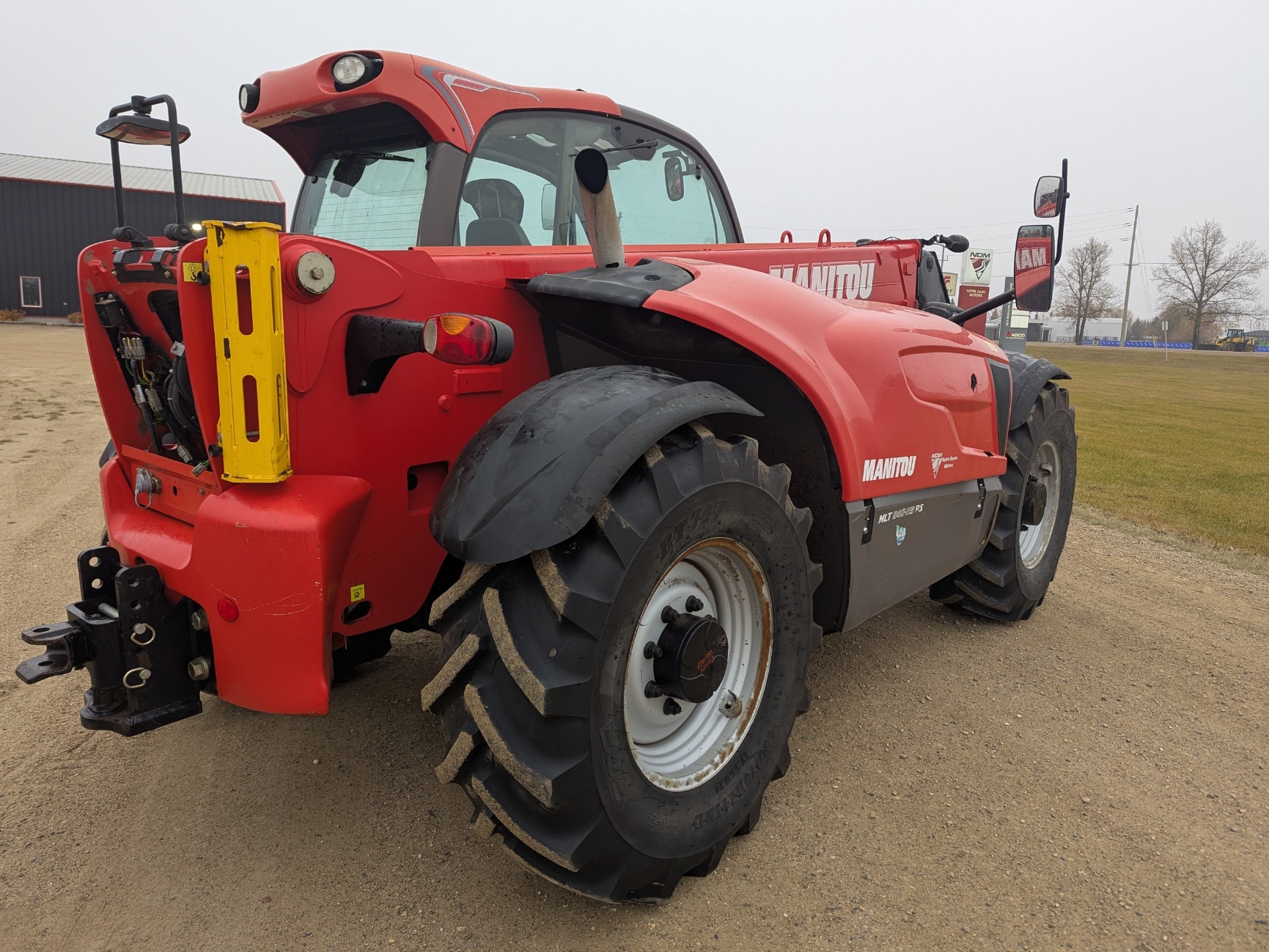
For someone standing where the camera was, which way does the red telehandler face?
facing away from the viewer and to the right of the viewer

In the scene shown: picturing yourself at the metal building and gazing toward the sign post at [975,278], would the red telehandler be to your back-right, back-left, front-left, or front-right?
front-right

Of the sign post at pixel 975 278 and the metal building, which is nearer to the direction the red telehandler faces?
the sign post

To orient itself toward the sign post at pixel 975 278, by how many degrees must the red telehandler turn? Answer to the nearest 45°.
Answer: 0° — it already faces it

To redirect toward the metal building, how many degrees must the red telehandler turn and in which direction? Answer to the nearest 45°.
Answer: approximately 90° to its left

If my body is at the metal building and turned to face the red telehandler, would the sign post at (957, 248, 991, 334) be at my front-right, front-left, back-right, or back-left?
front-left
